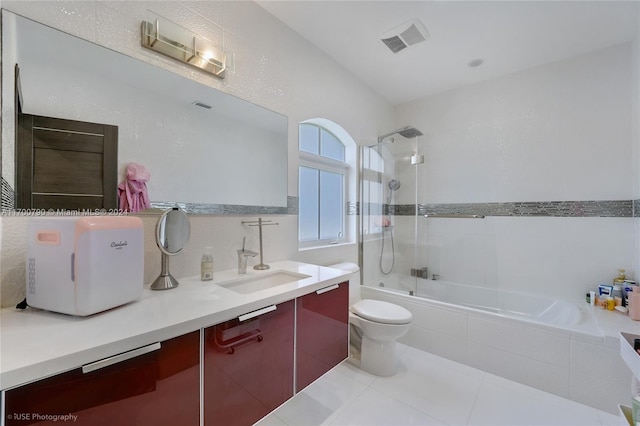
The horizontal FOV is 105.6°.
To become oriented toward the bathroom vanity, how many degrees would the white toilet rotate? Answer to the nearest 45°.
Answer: approximately 90° to its right

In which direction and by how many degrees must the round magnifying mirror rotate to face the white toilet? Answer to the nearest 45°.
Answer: approximately 45° to its left

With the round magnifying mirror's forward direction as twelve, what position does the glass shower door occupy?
The glass shower door is roughly at 10 o'clock from the round magnifying mirror.

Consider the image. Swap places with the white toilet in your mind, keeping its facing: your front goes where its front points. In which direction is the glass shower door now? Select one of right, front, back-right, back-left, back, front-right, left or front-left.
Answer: back-left

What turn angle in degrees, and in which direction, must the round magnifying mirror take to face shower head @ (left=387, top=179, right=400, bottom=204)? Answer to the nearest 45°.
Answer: approximately 45° to its left
